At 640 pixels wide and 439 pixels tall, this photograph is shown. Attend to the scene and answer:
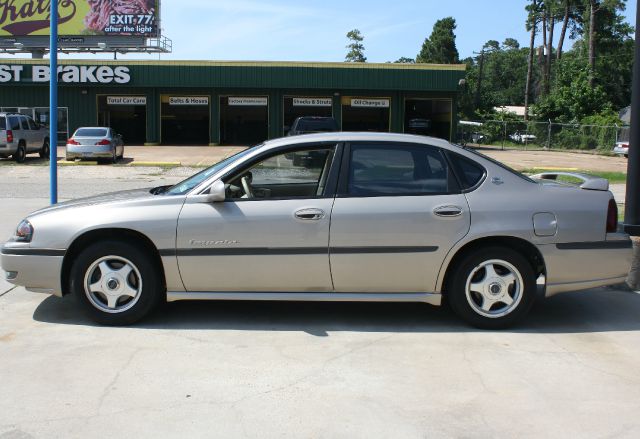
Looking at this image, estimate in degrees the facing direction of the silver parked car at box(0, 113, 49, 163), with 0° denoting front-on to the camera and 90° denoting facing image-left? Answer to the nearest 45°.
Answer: approximately 225°

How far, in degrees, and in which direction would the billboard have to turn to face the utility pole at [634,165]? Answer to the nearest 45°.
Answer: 0° — it already faces it

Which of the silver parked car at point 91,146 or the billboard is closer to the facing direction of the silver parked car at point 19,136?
the billboard

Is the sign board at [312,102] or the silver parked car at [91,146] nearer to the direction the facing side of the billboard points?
the silver parked car

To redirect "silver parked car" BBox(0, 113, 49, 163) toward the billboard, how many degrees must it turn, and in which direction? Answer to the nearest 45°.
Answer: approximately 45° to its left

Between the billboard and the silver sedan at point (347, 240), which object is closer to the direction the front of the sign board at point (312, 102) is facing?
the silver sedan

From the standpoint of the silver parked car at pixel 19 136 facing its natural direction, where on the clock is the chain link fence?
The chain link fence is roughly at 1 o'clock from the silver parked car.

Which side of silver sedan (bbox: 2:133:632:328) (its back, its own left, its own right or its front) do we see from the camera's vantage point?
left

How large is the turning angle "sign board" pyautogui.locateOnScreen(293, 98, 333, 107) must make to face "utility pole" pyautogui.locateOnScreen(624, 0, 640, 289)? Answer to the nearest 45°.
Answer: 0° — it already faces it

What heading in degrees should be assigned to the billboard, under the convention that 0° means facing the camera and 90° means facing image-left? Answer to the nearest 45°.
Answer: approximately 0°

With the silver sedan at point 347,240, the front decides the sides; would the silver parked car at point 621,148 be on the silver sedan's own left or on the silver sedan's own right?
on the silver sedan's own right

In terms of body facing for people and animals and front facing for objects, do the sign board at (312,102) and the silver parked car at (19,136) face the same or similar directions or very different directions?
very different directions
